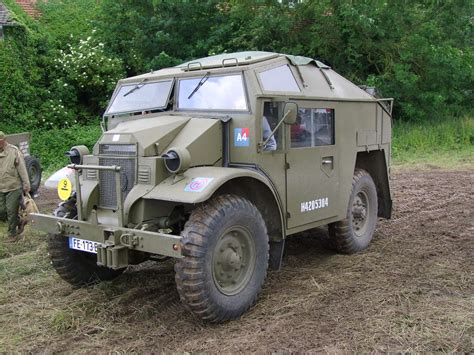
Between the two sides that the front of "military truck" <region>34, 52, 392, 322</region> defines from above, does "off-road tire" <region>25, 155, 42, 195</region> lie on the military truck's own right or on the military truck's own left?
on the military truck's own right

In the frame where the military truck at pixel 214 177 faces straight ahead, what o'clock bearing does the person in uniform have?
The person in uniform is roughly at 3 o'clock from the military truck.

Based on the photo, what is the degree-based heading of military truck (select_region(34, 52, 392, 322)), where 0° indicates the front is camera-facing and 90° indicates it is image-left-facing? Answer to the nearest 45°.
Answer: approximately 45°

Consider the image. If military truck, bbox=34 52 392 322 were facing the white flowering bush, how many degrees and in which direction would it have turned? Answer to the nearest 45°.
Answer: approximately 135° to its right
